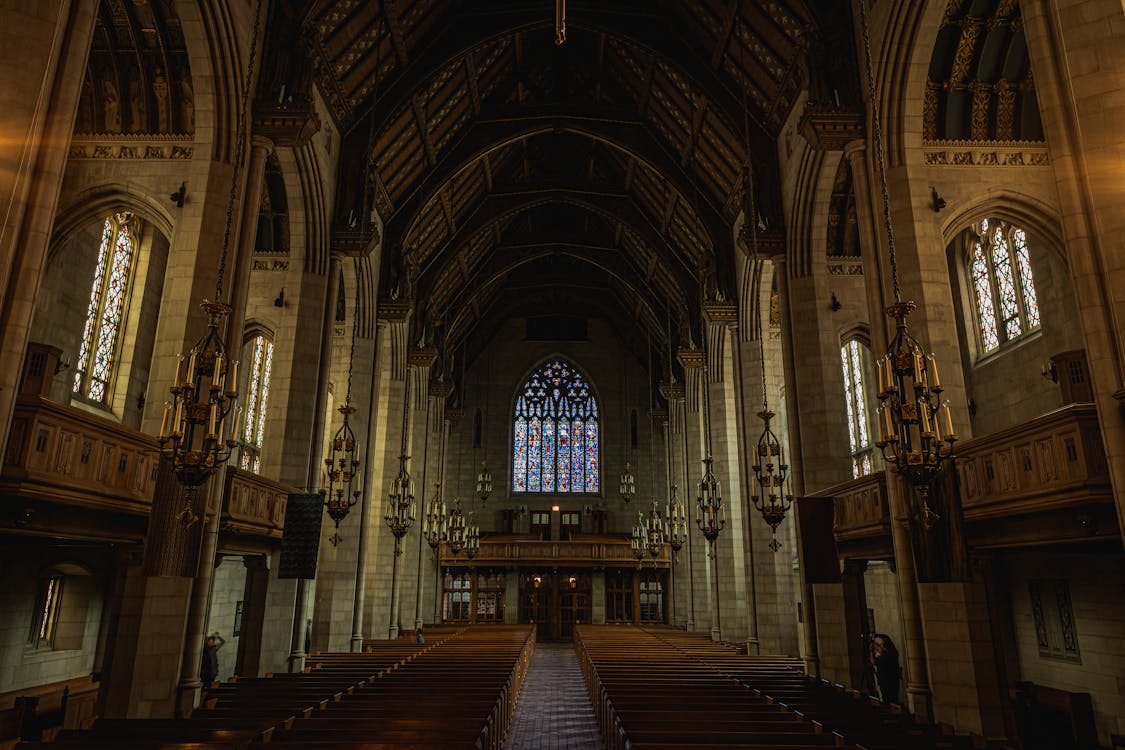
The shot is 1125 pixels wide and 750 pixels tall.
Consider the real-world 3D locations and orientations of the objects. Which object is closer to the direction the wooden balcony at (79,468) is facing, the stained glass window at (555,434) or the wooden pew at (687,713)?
the wooden pew

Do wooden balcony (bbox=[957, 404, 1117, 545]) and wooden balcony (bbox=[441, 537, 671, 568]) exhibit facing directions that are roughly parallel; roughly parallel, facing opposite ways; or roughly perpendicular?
roughly perpendicular

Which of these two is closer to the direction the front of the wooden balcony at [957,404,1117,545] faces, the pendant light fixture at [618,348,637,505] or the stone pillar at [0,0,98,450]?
the stone pillar

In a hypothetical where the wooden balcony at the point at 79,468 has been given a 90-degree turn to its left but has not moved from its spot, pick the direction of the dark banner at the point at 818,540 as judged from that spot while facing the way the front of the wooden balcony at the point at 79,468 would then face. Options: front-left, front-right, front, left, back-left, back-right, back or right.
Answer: front-right

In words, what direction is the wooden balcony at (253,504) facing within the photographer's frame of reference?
facing the viewer and to the right of the viewer

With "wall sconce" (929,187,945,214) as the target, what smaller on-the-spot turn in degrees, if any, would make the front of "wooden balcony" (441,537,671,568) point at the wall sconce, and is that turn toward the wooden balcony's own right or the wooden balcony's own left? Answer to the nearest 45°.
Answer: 0° — it already faces it

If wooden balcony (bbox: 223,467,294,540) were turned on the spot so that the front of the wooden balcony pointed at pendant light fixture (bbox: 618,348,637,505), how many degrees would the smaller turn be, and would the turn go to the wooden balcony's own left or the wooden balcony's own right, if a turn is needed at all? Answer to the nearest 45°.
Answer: approximately 90° to the wooden balcony's own left

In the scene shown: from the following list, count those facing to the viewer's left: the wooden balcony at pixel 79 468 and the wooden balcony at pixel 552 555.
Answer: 0

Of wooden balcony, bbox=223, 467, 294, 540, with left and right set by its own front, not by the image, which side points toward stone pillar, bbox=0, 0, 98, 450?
right

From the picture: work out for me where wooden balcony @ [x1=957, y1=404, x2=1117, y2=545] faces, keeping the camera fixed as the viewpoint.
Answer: facing the viewer and to the left of the viewer

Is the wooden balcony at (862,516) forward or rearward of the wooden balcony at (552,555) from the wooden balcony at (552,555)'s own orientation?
forward

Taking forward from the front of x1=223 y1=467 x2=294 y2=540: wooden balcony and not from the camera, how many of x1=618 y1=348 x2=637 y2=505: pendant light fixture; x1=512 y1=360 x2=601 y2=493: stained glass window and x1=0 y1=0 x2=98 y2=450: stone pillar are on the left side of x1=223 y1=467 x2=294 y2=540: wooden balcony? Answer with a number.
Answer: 2

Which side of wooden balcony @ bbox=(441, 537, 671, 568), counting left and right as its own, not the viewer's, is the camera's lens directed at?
front

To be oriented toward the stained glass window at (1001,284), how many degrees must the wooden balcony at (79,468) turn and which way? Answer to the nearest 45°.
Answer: approximately 45° to its left

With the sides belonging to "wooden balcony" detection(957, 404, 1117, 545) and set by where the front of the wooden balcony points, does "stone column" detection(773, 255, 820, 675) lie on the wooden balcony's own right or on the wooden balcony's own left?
on the wooden balcony's own right

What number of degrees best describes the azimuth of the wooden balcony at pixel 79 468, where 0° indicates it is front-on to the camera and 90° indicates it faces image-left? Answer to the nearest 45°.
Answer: approximately 315°

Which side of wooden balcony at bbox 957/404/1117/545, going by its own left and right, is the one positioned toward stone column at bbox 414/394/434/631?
right
